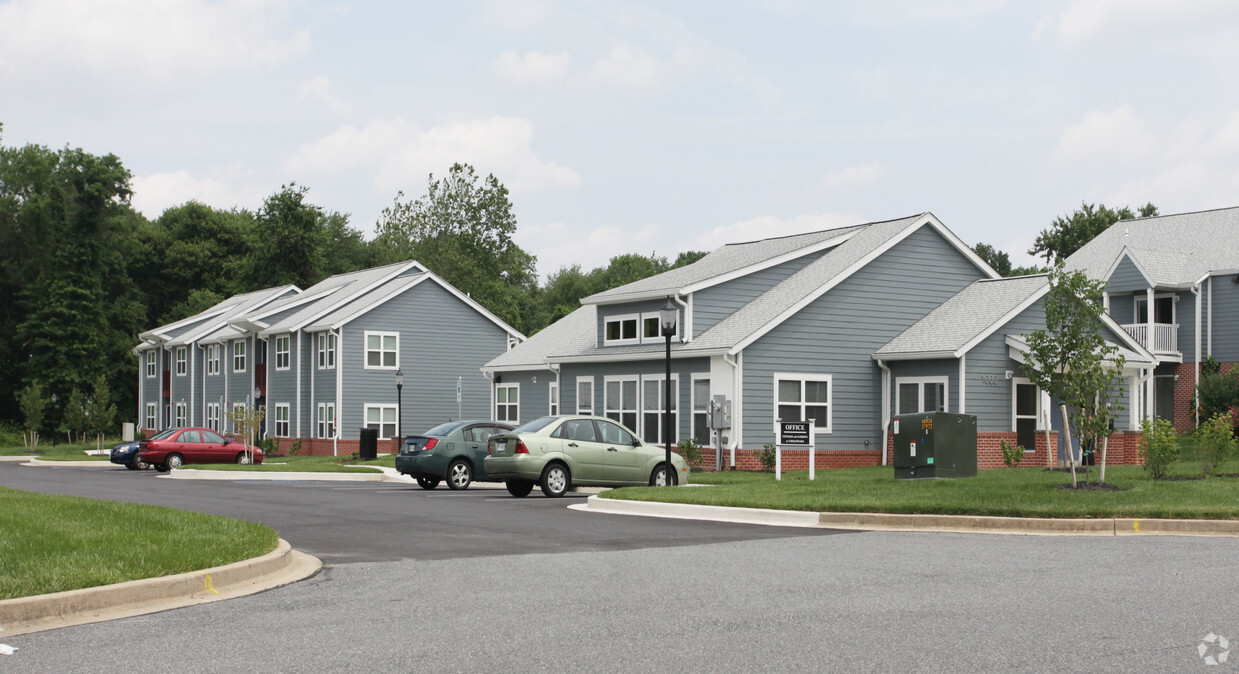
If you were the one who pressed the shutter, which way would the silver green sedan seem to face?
facing away from the viewer and to the right of the viewer

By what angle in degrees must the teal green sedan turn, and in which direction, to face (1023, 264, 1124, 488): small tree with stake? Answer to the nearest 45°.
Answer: approximately 90° to its right

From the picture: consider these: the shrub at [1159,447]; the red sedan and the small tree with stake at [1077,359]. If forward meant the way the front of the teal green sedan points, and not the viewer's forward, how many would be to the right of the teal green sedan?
2

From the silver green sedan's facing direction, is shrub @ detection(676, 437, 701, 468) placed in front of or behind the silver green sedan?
in front

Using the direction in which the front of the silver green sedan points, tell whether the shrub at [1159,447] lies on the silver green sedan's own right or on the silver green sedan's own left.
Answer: on the silver green sedan's own right

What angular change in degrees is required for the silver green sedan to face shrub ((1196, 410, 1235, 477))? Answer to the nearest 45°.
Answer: approximately 45° to its right

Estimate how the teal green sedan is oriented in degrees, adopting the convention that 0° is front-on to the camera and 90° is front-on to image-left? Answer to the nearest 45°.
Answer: approximately 225°

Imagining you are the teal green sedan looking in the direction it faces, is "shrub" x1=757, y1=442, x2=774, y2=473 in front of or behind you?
in front
